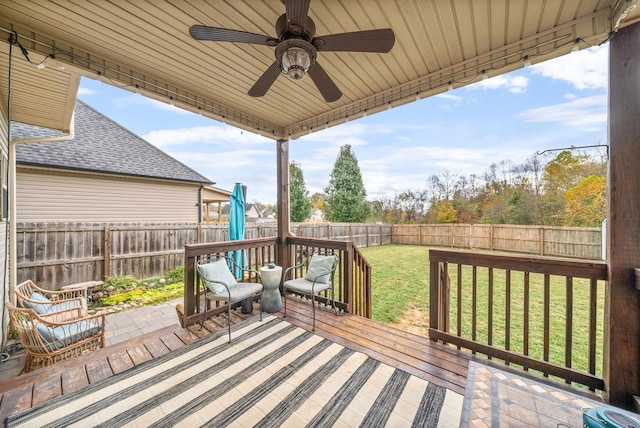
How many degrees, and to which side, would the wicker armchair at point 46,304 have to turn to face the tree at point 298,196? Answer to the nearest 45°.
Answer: approximately 45° to its left

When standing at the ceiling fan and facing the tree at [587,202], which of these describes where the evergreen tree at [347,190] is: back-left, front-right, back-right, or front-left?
front-left

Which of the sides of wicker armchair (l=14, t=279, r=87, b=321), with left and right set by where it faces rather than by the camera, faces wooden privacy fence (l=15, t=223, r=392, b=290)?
left

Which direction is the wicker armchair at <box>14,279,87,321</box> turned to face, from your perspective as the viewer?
facing to the right of the viewer

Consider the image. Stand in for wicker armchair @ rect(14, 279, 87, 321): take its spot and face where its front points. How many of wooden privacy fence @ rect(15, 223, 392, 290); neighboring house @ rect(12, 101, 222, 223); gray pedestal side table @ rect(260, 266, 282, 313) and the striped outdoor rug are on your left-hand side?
2

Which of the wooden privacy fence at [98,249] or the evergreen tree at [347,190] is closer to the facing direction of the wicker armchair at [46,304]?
the evergreen tree

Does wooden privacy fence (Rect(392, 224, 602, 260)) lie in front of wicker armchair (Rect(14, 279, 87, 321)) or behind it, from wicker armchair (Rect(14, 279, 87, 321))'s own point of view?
in front

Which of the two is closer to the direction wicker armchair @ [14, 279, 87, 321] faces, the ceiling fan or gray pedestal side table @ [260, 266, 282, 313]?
the gray pedestal side table

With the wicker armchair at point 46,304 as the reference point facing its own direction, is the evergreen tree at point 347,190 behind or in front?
in front

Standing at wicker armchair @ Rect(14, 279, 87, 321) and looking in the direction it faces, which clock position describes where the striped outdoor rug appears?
The striped outdoor rug is roughly at 2 o'clock from the wicker armchair.

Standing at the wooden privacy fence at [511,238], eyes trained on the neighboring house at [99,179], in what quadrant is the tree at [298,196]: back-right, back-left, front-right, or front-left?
front-right

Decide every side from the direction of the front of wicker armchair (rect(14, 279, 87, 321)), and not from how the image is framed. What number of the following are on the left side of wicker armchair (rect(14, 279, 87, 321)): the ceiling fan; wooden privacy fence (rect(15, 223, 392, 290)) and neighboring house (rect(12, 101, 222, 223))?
2

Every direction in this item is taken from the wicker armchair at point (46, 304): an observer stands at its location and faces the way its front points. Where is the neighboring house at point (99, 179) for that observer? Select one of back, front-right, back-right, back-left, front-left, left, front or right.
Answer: left

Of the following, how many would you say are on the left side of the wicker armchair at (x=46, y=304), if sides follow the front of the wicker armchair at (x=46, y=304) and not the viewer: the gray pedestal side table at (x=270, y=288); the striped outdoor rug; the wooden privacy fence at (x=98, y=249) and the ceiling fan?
1

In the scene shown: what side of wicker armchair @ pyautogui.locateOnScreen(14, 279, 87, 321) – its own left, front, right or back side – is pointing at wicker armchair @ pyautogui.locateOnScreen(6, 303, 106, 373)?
right

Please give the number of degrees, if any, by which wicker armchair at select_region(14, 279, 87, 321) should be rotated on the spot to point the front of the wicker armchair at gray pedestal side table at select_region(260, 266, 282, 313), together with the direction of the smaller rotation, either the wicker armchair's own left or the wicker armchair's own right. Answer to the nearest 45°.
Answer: approximately 45° to the wicker armchair's own right

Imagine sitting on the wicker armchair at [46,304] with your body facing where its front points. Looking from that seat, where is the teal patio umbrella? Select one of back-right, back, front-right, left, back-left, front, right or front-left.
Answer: front
